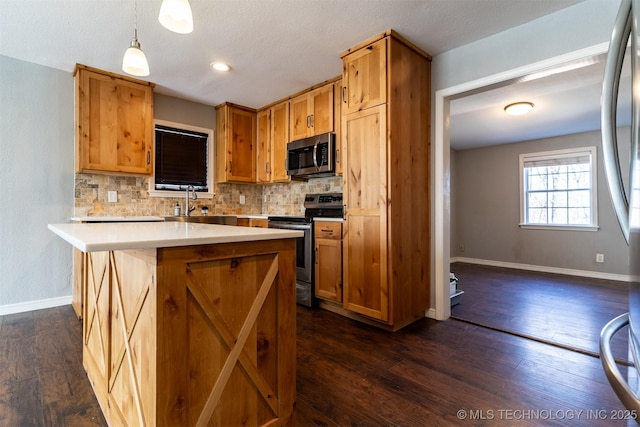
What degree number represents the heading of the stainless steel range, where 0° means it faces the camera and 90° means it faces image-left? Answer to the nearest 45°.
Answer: approximately 45°

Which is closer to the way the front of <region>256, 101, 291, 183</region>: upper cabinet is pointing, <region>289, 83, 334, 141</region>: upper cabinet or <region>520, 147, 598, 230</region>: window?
the upper cabinet

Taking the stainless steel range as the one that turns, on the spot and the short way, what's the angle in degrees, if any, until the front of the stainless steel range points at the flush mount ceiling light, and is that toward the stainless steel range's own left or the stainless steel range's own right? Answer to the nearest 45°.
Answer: approximately 135° to the stainless steel range's own left

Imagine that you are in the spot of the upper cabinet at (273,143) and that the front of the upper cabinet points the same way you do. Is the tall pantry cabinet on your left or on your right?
on your left

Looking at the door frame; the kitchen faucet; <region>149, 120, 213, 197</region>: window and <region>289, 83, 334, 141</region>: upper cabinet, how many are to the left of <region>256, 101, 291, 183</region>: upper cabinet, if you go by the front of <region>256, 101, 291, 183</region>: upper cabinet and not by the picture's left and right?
2

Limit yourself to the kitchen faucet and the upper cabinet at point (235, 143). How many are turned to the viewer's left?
0

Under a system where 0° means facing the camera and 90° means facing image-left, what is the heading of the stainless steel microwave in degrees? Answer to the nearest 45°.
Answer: approximately 45°

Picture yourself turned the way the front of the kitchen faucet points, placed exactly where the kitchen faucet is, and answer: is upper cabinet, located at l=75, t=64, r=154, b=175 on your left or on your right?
on your right
